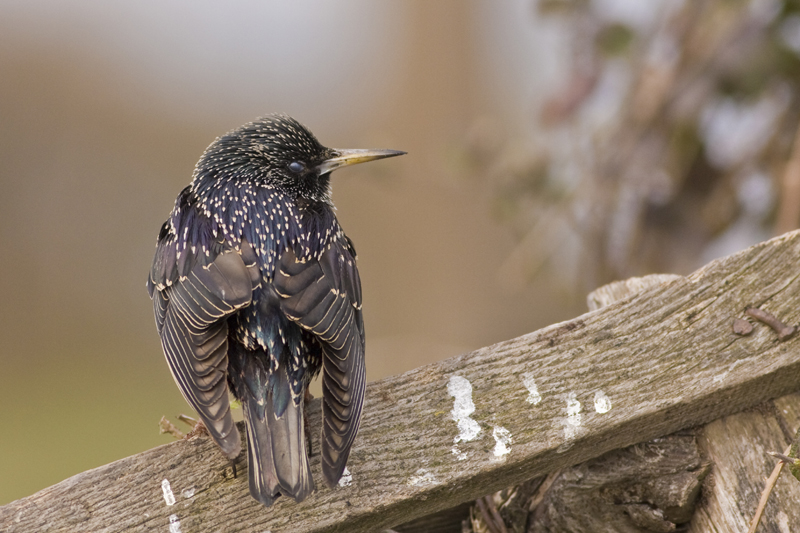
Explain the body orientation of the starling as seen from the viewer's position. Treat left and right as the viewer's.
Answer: facing away from the viewer
